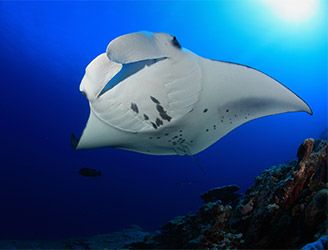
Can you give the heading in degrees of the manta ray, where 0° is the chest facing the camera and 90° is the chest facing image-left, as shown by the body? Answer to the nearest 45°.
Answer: approximately 45°

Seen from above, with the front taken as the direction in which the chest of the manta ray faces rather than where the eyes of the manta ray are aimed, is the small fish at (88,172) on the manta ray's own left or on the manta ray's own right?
on the manta ray's own right

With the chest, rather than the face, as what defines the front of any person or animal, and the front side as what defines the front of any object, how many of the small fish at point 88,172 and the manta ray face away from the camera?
0
